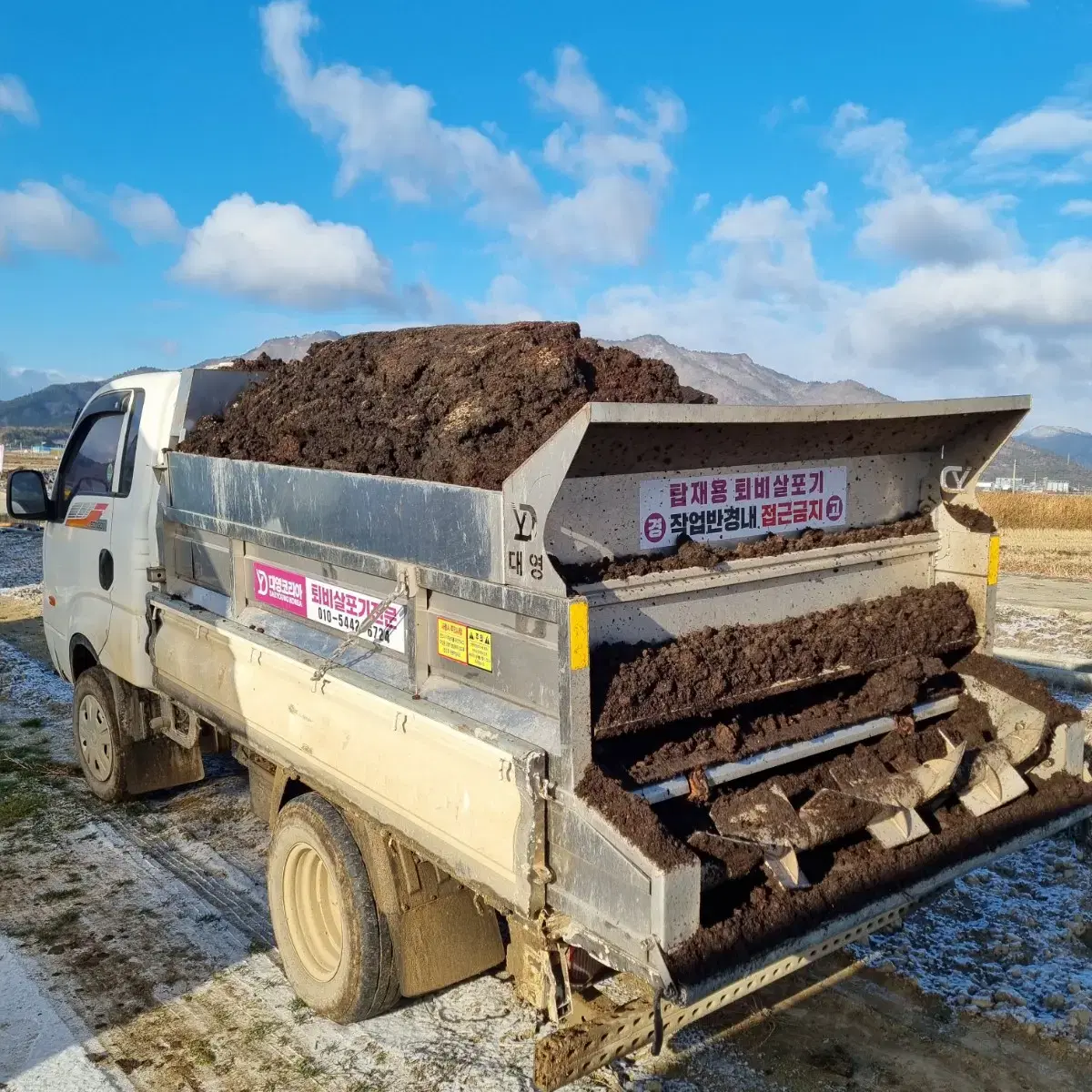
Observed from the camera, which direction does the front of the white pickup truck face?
facing away from the viewer and to the left of the viewer
